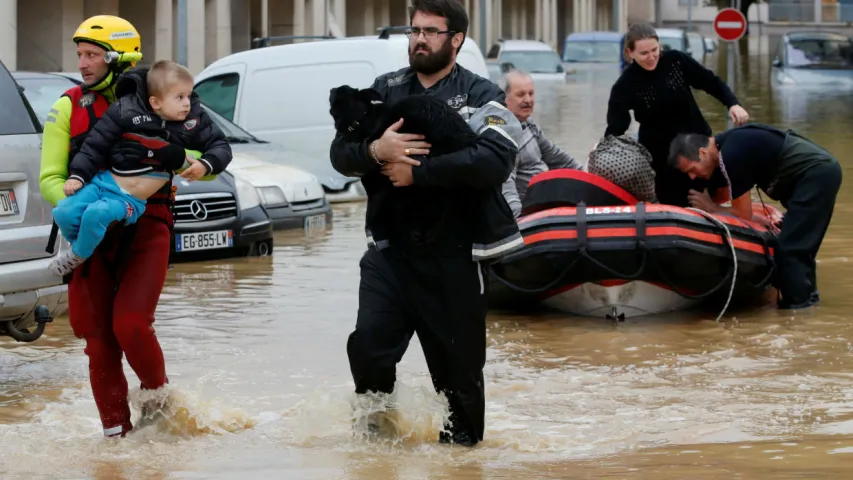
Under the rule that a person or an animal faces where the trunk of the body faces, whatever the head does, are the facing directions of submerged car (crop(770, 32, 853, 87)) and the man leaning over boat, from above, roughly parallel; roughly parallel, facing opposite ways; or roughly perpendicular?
roughly perpendicular

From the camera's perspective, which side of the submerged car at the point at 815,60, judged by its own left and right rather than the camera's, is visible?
front

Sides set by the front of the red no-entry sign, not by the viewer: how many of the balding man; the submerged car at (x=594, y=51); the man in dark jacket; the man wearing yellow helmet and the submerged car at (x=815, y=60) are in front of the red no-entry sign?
3

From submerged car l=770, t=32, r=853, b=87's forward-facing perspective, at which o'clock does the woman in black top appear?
The woman in black top is roughly at 12 o'clock from the submerged car.

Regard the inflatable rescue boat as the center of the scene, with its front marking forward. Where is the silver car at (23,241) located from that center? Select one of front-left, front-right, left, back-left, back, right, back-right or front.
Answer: front-right

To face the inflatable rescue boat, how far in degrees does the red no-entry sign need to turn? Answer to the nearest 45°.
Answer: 0° — it already faces it

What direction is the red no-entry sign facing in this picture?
toward the camera

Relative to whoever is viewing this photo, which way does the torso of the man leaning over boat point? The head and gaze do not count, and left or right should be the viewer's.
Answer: facing to the left of the viewer

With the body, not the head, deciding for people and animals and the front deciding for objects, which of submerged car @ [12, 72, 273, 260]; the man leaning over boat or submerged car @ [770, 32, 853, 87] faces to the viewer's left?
the man leaning over boat

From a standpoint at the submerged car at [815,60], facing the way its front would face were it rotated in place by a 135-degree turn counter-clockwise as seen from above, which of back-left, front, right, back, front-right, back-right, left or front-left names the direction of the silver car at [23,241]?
back-right

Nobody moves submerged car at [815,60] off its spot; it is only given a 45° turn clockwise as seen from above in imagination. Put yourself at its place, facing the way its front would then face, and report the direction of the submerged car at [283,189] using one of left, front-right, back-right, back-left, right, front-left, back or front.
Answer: front-left

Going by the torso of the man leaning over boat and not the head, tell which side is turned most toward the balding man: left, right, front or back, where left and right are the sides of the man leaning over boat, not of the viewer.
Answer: front

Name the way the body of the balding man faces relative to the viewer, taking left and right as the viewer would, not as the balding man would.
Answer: facing the viewer and to the right of the viewer

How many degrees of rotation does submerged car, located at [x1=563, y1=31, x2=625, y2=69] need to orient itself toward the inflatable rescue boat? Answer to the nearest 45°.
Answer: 0° — it already faces it
